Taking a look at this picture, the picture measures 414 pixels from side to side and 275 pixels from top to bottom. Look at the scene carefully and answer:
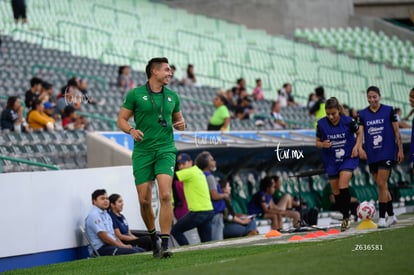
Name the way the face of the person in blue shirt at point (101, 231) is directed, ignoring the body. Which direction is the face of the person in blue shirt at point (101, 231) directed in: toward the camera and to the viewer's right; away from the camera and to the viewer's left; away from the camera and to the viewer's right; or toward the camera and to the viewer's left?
toward the camera and to the viewer's right

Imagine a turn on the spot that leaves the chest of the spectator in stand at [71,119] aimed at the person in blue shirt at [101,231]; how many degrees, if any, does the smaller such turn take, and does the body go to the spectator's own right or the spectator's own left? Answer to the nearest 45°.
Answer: approximately 45° to the spectator's own right

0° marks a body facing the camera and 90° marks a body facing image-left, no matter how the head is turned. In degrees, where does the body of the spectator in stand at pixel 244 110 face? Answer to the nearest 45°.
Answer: approximately 315°

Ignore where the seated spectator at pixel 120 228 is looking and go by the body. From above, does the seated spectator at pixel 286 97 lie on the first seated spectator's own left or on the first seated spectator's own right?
on the first seated spectator's own left

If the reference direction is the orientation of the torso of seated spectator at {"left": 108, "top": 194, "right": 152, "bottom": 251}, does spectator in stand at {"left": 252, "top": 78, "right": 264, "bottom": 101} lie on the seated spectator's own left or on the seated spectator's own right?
on the seated spectator's own left
